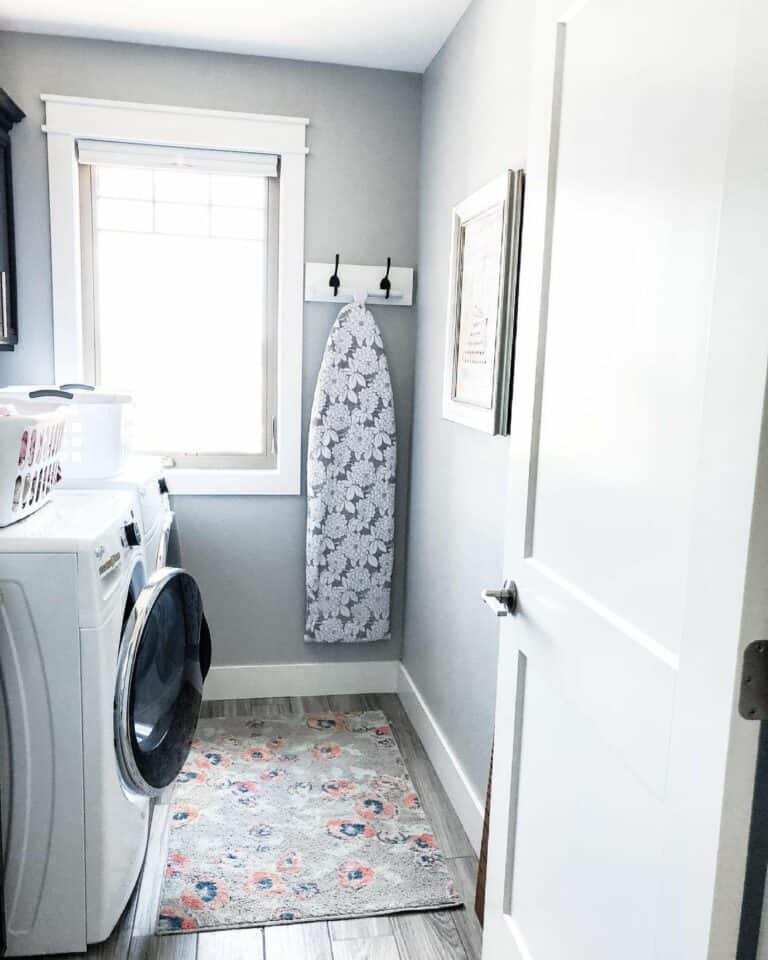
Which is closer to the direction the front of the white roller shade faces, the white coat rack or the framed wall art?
the framed wall art

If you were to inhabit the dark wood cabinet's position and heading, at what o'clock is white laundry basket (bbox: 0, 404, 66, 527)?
The white laundry basket is roughly at 3 o'clock from the dark wood cabinet.

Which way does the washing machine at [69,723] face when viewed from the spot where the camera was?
facing to the right of the viewer

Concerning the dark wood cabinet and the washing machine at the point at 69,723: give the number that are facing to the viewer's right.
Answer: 2

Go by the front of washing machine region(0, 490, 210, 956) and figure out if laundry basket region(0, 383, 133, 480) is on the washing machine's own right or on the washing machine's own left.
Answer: on the washing machine's own left

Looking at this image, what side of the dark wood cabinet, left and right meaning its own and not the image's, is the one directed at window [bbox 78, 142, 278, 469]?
front

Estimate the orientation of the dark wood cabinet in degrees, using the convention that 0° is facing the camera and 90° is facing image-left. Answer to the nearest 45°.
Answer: approximately 270°

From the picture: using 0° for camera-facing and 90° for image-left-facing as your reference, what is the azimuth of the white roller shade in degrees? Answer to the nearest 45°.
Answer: approximately 0°

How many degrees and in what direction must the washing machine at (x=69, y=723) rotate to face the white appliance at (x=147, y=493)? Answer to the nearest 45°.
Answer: approximately 90° to its left

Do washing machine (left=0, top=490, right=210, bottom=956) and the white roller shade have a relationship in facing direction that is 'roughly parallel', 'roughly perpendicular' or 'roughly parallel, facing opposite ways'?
roughly perpendicular

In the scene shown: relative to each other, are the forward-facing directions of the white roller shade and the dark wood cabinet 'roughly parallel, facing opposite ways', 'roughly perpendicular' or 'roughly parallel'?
roughly perpendicular

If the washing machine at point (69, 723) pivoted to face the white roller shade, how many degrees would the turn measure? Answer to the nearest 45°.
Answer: approximately 90° to its left

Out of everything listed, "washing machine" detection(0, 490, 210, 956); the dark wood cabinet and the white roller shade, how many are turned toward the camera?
1

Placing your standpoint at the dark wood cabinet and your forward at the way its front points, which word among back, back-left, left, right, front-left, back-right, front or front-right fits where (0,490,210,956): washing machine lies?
right
